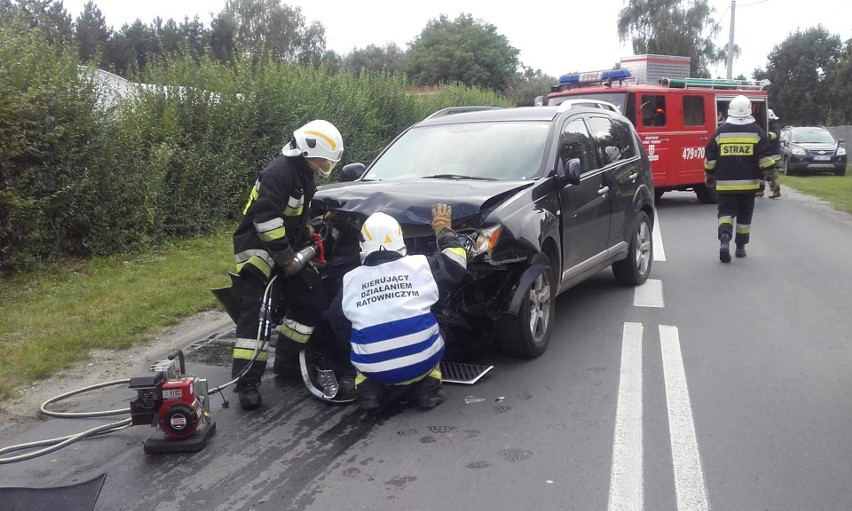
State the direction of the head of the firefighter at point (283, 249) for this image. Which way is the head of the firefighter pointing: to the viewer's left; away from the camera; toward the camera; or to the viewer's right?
to the viewer's right

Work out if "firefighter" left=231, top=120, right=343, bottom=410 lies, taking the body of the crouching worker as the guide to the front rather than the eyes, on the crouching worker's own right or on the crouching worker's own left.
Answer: on the crouching worker's own left

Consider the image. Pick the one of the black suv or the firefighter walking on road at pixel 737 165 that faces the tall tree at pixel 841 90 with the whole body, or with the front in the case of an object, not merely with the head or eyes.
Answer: the firefighter walking on road

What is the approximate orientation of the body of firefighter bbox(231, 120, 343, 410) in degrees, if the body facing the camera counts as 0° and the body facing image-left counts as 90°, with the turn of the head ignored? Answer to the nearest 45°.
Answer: approximately 270°

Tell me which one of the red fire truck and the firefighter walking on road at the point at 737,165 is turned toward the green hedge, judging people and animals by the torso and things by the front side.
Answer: the red fire truck

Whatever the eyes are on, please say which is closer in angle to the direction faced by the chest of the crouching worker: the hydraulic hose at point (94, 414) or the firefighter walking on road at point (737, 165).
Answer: the firefighter walking on road

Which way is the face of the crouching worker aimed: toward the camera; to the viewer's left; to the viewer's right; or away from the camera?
away from the camera

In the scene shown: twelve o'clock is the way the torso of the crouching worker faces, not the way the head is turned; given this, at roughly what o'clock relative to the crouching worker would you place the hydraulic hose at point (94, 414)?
The hydraulic hose is roughly at 9 o'clock from the crouching worker.

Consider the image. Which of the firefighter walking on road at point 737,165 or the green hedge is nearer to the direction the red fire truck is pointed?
the green hedge

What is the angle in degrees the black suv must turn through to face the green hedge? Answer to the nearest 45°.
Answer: approximately 90° to its right

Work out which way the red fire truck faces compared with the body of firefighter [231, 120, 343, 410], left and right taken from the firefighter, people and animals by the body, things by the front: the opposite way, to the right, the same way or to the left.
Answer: the opposite way

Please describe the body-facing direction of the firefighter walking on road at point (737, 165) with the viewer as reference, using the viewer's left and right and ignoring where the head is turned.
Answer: facing away from the viewer

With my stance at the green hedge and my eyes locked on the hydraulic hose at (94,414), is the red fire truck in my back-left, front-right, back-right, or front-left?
back-left
